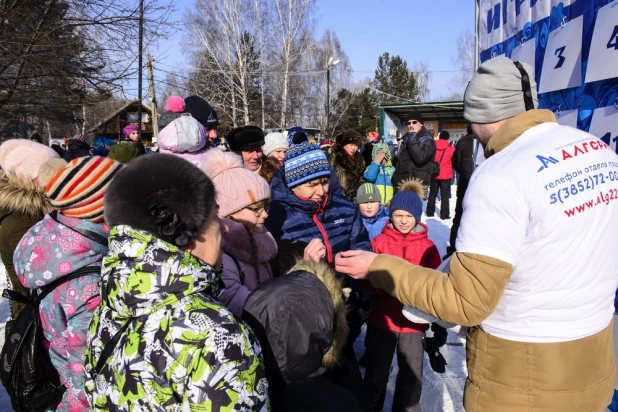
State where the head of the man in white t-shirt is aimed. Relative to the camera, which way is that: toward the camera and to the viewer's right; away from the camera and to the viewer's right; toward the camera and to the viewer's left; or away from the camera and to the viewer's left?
away from the camera and to the viewer's left

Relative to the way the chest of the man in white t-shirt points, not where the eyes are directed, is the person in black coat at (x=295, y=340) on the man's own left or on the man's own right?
on the man's own left

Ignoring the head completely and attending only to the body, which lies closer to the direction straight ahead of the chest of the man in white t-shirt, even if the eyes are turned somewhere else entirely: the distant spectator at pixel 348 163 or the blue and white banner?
the distant spectator

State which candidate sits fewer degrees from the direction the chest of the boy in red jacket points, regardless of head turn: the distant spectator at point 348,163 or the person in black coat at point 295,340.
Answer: the person in black coat

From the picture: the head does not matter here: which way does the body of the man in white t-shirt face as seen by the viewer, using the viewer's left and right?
facing away from the viewer and to the left of the viewer

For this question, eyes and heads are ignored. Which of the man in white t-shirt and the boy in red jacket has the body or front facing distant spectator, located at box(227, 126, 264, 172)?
the man in white t-shirt

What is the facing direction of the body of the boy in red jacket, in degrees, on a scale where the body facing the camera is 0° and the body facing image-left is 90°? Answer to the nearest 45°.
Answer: approximately 0°

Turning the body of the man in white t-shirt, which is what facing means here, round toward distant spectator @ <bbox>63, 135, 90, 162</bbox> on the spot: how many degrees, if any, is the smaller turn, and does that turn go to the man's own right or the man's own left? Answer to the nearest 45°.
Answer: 0° — they already face them
